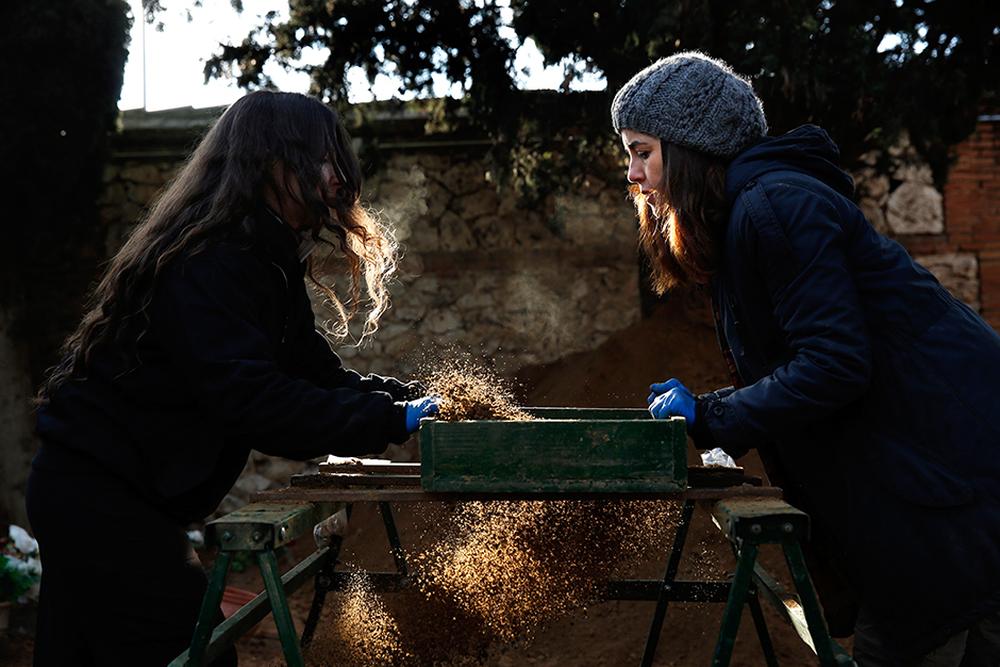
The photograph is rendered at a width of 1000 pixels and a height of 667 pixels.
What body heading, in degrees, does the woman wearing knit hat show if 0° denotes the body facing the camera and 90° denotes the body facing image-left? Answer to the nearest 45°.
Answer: approximately 90°

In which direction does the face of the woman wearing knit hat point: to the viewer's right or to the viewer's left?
to the viewer's left

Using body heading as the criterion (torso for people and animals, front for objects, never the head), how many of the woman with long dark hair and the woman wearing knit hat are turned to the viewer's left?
1

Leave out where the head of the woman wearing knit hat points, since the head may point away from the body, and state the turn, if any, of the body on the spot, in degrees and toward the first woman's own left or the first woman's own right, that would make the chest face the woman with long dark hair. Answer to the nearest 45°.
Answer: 0° — they already face them

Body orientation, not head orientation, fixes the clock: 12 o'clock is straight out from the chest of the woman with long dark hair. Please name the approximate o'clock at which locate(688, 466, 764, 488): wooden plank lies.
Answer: The wooden plank is roughly at 12 o'clock from the woman with long dark hair.

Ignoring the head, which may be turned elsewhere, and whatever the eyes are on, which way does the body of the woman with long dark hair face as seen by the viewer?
to the viewer's right

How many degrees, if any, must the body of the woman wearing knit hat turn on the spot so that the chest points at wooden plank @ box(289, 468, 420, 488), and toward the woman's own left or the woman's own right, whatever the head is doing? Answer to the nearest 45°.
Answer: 0° — they already face it

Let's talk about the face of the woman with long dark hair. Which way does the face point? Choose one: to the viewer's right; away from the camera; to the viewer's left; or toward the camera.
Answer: to the viewer's right
